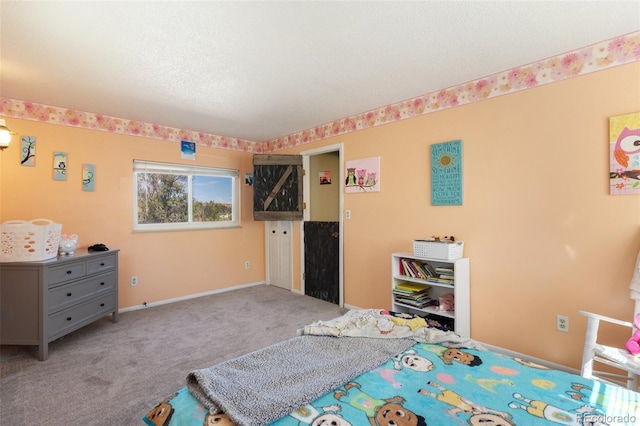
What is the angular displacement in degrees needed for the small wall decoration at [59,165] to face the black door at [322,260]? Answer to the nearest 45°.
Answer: approximately 45° to its left

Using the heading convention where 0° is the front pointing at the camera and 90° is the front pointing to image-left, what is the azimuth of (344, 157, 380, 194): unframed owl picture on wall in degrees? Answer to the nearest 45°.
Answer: approximately 45°

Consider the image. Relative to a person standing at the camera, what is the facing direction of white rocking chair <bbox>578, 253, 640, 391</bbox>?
facing to the left of the viewer

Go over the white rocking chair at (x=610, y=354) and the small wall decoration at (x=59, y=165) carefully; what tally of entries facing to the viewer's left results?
1

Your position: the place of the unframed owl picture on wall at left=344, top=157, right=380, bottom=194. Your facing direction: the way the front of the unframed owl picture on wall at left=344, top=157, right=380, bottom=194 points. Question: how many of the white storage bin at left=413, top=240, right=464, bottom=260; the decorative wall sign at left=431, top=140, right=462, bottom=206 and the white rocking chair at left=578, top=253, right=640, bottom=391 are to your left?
3

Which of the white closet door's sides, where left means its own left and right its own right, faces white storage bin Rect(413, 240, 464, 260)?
left
